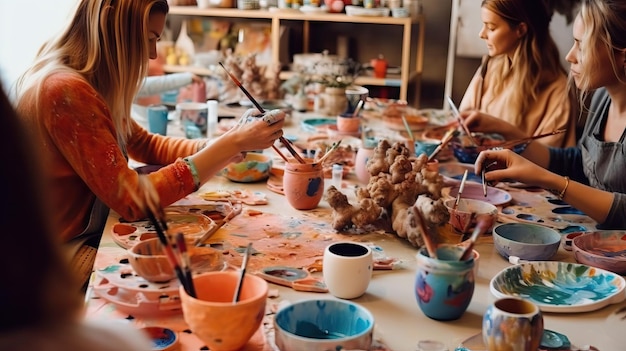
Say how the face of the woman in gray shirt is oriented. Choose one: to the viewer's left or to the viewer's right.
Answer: to the viewer's left

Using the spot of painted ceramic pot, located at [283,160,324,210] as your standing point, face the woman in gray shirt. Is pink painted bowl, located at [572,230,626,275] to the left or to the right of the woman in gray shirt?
right

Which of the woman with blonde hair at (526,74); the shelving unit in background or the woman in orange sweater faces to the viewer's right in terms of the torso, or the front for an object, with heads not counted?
the woman in orange sweater

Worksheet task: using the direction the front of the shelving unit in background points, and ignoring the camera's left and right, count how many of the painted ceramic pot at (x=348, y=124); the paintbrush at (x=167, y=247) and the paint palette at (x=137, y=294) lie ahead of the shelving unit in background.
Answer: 3

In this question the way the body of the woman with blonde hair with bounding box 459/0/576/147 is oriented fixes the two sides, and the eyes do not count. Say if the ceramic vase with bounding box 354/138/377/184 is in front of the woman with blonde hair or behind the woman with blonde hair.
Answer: in front

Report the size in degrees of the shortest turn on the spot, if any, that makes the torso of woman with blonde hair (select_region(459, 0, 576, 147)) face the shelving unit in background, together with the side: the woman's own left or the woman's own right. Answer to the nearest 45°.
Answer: approximately 90° to the woman's own right

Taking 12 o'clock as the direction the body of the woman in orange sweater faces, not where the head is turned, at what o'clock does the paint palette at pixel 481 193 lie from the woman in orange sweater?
The paint palette is roughly at 12 o'clock from the woman in orange sweater.

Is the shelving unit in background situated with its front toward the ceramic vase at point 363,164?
yes

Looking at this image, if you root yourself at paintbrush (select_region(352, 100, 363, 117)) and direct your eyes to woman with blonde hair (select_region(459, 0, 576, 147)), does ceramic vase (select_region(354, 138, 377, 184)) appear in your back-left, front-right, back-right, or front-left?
back-right

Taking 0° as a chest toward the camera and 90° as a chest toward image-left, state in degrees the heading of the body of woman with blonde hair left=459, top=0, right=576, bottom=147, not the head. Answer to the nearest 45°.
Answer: approximately 45°

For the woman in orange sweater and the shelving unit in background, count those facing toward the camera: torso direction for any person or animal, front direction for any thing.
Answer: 1

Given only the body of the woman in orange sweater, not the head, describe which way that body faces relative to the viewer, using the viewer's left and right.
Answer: facing to the right of the viewer

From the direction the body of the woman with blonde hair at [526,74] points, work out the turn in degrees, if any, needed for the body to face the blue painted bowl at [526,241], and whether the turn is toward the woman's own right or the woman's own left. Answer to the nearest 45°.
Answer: approximately 45° to the woman's own left

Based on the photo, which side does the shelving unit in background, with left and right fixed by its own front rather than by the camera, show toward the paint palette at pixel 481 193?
front
